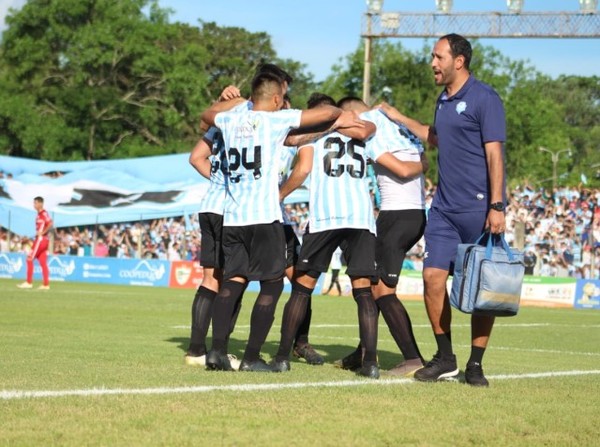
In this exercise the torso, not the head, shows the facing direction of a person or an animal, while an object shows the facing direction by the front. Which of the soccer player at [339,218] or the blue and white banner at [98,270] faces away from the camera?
the soccer player

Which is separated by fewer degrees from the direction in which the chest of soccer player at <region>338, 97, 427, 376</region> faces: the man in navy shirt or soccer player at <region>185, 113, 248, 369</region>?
the soccer player

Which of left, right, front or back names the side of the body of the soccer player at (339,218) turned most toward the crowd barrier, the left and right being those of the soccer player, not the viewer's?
front

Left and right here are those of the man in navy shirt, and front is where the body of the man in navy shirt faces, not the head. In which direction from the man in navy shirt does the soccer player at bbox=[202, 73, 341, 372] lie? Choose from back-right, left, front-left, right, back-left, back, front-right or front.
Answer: front-right

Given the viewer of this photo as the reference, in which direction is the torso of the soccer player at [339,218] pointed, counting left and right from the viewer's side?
facing away from the viewer

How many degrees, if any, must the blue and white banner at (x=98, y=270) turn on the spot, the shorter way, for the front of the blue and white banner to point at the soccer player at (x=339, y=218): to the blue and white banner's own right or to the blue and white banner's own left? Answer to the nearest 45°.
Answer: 0° — it already faces them

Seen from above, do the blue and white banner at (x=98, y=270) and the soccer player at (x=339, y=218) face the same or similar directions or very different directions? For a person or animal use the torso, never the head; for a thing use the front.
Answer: very different directions

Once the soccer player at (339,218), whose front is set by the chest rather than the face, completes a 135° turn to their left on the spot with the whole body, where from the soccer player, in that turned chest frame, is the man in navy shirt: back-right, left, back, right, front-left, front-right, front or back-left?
left

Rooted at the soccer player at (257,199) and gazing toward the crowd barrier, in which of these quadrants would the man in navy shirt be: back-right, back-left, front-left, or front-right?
back-right

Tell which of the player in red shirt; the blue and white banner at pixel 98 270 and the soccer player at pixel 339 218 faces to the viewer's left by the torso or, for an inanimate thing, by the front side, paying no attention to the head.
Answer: the player in red shirt

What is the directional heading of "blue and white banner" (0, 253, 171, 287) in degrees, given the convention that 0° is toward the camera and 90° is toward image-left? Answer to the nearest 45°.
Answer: approximately 0°

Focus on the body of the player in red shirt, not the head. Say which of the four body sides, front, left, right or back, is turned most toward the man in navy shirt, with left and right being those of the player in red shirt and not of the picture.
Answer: left

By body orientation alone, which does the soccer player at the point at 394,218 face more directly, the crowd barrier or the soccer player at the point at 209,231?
the soccer player

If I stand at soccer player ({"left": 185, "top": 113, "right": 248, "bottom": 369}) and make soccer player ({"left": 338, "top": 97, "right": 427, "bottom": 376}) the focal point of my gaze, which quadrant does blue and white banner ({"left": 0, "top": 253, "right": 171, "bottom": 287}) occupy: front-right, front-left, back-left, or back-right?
back-left
